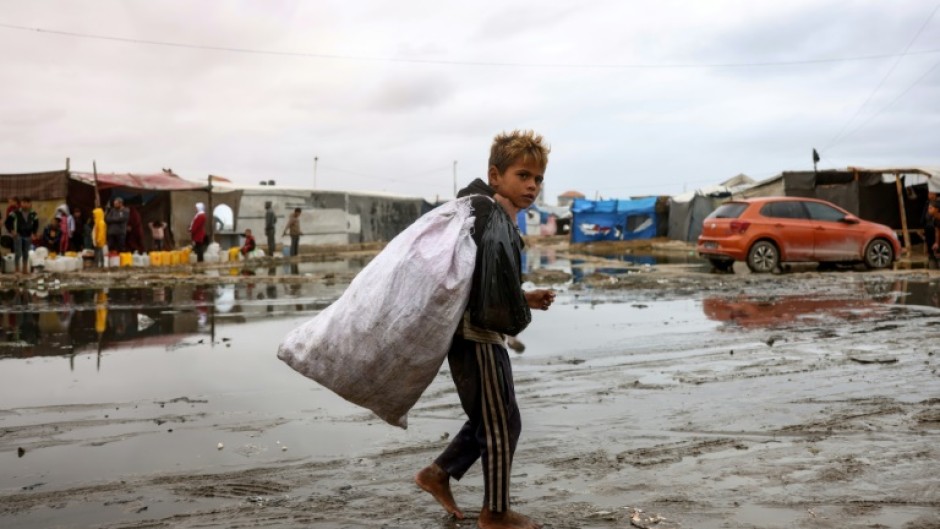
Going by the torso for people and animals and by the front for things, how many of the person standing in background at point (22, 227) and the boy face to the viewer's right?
1

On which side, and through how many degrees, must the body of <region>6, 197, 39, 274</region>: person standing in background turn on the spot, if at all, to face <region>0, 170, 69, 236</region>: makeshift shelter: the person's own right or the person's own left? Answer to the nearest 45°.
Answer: approximately 180°

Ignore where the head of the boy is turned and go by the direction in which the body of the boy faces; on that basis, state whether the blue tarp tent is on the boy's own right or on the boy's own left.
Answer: on the boy's own left

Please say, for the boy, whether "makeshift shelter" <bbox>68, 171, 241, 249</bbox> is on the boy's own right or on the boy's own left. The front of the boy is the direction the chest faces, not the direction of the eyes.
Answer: on the boy's own left

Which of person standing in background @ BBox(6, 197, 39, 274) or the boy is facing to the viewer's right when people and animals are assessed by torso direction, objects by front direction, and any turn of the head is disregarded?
the boy

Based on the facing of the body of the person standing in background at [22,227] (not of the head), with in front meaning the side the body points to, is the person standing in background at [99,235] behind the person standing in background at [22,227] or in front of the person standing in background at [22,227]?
behind

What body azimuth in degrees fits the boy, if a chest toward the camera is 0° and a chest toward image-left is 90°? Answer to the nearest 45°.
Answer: approximately 270°

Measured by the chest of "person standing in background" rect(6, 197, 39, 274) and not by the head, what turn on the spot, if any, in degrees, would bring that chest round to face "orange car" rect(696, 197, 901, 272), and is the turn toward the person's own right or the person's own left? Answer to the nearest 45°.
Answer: approximately 45° to the person's own left

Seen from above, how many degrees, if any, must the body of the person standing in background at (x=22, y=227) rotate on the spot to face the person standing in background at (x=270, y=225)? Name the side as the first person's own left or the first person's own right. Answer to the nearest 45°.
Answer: approximately 135° to the first person's own left

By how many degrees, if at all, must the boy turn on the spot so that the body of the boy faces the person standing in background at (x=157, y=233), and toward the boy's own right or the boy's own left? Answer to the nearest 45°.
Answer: approximately 135° to the boy's own left

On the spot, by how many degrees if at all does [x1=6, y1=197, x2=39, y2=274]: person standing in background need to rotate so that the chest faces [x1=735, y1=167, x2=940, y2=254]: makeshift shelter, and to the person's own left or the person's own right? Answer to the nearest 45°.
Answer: approximately 90° to the person's own left
